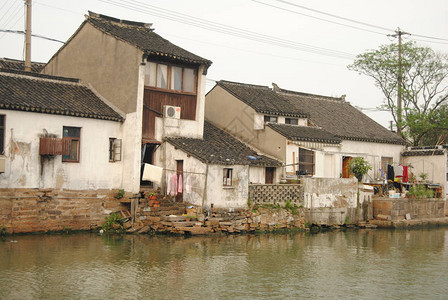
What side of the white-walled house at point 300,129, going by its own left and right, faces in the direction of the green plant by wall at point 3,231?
right

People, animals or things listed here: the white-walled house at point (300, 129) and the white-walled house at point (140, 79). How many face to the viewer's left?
0

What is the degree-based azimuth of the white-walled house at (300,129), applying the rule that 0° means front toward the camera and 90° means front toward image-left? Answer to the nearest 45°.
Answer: approximately 315°

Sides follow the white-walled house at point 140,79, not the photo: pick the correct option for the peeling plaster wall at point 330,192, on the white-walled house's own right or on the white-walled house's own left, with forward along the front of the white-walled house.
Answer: on the white-walled house's own left

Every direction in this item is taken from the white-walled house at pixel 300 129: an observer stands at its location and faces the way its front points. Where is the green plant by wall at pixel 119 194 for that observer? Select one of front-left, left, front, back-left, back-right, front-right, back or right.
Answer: right

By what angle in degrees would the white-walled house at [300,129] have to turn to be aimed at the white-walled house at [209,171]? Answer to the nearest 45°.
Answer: approximately 90° to its right

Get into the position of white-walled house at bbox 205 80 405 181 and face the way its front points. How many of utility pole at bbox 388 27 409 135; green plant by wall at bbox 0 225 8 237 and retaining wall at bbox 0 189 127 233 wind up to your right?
2

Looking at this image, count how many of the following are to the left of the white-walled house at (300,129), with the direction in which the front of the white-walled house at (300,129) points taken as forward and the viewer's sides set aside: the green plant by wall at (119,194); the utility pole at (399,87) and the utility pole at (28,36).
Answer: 1

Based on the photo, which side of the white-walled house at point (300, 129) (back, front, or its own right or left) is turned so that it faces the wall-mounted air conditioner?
right

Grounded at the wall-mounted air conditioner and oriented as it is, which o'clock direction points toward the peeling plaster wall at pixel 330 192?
The peeling plaster wall is roughly at 10 o'clock from the wall-mounted air conditioner.

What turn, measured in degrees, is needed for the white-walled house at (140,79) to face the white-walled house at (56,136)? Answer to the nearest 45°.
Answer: approximately 90° to its right

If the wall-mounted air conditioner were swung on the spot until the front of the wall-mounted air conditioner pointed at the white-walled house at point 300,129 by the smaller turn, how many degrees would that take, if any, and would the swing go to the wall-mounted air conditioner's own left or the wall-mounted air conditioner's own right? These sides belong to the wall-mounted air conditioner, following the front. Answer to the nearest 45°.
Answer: approximately 90° to the wall-mounted air conditioner's own left

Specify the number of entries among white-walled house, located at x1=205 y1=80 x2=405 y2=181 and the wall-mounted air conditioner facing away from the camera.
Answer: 0
